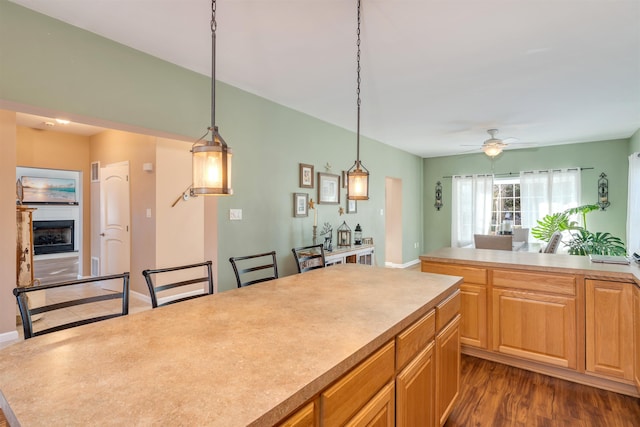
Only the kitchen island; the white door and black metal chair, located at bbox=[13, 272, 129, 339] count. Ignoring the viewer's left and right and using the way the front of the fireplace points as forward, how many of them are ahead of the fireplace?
3

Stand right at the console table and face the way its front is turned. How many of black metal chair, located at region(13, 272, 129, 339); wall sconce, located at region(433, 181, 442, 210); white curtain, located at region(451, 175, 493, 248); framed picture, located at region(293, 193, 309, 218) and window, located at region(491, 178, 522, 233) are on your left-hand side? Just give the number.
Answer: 3

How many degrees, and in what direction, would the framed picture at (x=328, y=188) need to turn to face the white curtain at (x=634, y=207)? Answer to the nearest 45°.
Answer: approximately 45° to its left

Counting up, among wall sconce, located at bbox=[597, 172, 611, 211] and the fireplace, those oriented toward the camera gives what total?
2

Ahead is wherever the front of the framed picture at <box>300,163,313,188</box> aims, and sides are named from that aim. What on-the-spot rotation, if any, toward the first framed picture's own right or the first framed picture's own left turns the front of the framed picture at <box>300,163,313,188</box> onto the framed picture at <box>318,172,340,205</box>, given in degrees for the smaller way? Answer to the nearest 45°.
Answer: approximately 90° to the first framed picture's own left

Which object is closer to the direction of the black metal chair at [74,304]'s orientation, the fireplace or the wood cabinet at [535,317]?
the wood cabinet

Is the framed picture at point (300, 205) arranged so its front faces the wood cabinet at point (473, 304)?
yes

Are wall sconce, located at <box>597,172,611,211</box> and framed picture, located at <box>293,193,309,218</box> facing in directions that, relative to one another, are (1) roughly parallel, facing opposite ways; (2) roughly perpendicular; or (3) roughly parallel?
roughly perpendicular

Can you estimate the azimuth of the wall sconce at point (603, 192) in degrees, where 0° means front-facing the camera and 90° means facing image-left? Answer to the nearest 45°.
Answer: approximately 0°

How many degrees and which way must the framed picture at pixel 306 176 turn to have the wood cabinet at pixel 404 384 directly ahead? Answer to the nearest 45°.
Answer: approximately 45° to its right

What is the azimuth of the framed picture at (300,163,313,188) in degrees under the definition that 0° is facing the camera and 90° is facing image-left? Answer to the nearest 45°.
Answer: approximately 315°
